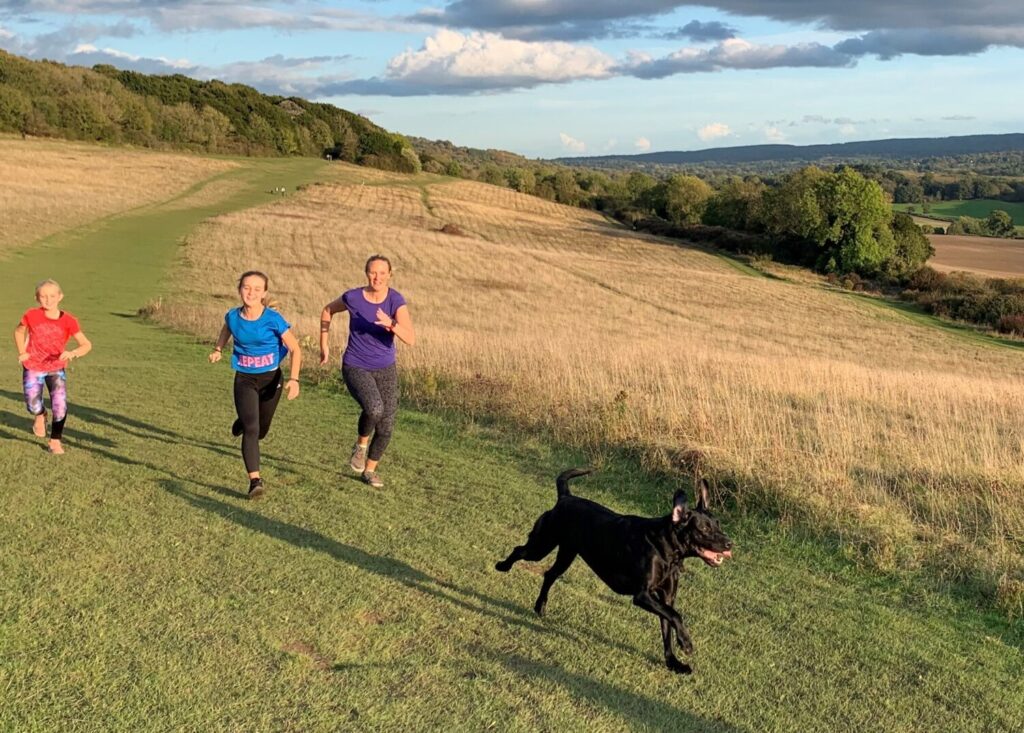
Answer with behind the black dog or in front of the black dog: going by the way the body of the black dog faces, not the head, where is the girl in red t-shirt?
behind

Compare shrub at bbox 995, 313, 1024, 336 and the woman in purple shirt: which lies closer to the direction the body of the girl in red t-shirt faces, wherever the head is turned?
the woman in purple shirt

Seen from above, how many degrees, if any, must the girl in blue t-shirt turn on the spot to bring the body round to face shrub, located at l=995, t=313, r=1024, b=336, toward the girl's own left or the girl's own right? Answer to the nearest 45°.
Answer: approximately 135° to the girl's own left

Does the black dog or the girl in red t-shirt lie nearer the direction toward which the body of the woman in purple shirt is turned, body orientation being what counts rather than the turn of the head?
the black dog

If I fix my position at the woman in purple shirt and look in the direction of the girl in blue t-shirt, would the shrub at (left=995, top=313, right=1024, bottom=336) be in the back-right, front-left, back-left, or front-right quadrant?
back-right

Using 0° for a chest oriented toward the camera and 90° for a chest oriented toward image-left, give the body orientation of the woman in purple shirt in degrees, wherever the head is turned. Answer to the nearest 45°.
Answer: approximately 0°

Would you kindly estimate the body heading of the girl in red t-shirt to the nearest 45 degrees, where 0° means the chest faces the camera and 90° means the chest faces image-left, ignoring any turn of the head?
approximately 0°

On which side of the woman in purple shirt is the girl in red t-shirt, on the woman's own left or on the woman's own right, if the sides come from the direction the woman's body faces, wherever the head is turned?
on the woman's own right

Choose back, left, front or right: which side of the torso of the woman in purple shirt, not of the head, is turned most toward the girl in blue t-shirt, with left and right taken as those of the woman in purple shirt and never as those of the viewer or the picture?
right

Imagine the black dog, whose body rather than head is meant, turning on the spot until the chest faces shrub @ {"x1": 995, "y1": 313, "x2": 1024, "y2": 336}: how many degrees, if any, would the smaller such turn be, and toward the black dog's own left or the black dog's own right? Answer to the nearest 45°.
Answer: approximately 90° to the black dog's own left
